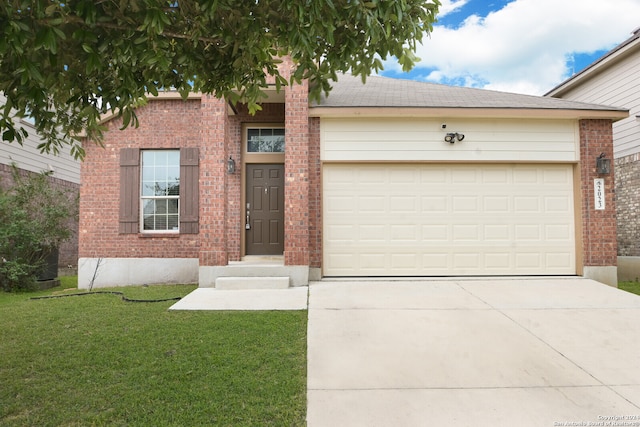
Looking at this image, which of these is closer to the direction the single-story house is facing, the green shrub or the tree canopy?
the tree canopy

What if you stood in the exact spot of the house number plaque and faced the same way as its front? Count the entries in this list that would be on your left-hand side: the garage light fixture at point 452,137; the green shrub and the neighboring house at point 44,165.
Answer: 0

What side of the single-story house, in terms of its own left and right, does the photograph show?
front

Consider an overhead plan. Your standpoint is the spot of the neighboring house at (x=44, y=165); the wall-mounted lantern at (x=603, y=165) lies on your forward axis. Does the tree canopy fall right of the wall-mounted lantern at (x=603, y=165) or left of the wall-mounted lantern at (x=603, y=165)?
right

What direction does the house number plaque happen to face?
toward the camera

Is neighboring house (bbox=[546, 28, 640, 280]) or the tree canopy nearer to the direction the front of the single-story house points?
the tree canopy

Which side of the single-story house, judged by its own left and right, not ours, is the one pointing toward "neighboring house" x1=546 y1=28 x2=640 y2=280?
left

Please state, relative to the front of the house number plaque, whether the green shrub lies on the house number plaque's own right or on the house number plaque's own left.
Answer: on the house number plaque's own right

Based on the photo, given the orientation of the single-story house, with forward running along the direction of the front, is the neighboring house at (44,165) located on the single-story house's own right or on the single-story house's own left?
on the single-story house's own right

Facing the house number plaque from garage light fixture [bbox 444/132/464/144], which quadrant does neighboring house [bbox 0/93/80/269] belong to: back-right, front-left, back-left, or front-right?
back-left

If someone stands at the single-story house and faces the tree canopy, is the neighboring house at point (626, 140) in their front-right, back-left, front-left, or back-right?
back-left

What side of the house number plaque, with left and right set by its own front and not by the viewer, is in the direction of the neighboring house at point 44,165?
right

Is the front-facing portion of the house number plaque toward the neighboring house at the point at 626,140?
no
